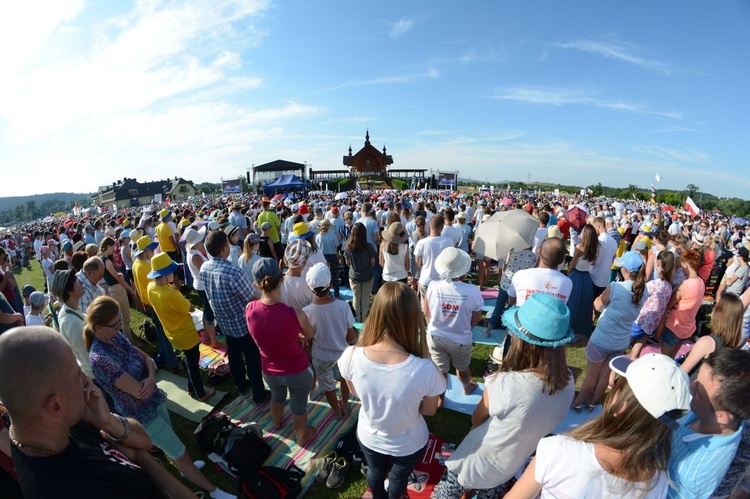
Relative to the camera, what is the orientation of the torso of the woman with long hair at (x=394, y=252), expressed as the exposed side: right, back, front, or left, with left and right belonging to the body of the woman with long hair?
back

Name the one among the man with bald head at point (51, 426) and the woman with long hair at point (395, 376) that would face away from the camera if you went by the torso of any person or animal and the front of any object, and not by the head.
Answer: the woman with long hair

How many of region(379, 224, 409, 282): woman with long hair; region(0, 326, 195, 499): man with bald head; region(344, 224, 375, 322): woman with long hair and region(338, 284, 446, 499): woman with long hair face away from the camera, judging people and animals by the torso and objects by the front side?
3

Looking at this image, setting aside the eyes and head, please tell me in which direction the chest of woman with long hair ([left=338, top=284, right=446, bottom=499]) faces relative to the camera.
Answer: away from the camera

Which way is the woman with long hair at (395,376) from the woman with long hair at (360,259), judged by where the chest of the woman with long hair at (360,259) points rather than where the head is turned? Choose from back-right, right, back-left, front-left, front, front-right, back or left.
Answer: back

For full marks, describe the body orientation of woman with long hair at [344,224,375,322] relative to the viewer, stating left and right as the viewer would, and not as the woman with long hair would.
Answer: facing away from the viewer

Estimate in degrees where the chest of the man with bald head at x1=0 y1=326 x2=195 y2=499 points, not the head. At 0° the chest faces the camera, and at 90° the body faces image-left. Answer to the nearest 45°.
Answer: approximately 270°

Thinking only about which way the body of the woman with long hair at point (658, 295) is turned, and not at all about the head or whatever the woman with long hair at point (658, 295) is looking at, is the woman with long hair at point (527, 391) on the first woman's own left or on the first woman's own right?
on the first woman's own left

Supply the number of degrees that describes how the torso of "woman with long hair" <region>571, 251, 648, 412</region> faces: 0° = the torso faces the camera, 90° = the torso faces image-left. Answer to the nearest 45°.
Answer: approximately 135°

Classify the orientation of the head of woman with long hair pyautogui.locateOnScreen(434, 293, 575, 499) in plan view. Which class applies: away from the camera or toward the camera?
away from the camera

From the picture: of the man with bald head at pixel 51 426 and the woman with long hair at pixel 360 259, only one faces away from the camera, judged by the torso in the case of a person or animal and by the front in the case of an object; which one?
the woman with long hair

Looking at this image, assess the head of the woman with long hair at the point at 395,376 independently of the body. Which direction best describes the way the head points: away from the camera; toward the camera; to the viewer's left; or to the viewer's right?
away from the camera
